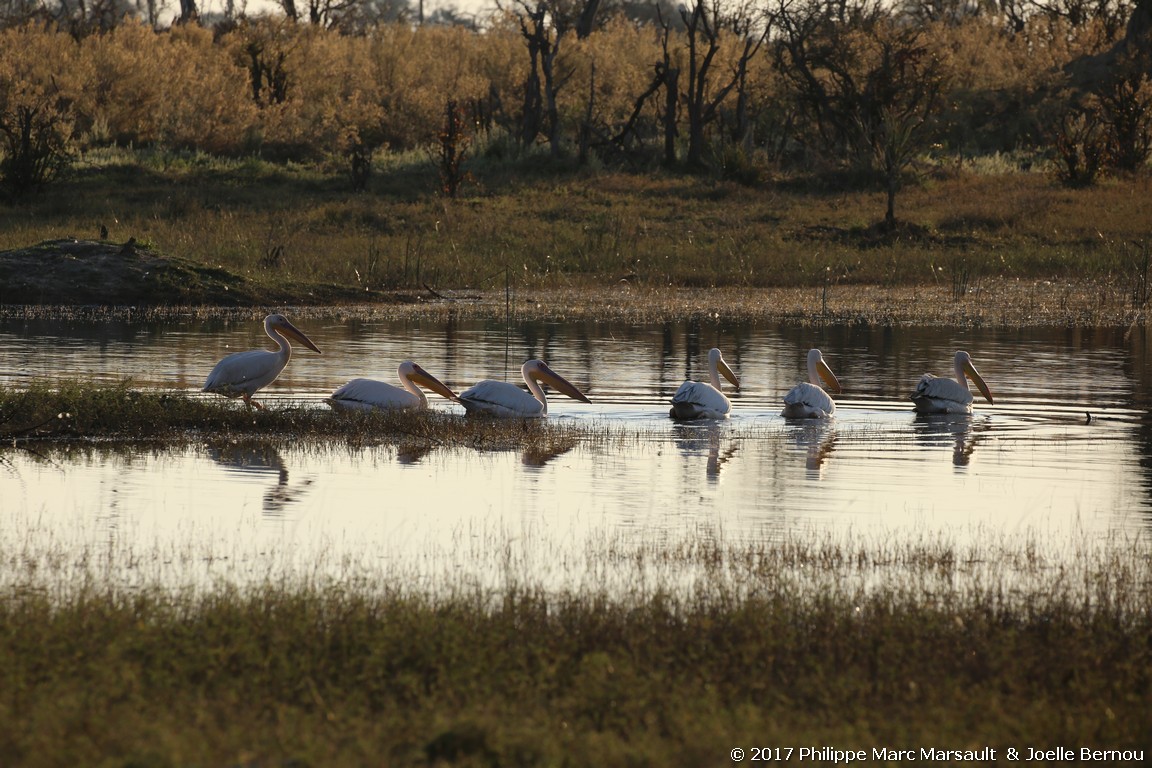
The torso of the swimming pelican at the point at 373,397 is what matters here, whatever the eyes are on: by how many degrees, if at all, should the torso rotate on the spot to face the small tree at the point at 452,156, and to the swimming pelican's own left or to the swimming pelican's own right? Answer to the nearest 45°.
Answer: approximately 90° to the swimming pelican's own left

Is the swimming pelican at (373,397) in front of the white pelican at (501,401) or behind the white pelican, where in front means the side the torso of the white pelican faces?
behind

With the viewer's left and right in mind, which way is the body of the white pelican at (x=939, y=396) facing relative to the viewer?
facing to the right of the viewer

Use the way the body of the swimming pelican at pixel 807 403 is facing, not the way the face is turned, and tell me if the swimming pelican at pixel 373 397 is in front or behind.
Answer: behind

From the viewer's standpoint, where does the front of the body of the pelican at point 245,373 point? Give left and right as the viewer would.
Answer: facing to the right of the viewer

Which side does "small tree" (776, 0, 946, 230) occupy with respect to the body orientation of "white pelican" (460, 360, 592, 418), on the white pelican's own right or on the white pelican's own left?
on the white pelican's own left

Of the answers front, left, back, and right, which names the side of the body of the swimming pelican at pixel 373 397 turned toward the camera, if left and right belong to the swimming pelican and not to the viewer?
right

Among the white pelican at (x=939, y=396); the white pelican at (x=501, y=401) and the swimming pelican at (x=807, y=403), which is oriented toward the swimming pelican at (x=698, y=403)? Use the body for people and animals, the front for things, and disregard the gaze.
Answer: the white pelican at (x=501, y=401)

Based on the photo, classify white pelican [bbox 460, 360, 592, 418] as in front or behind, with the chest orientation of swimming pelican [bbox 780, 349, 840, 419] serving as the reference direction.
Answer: behind

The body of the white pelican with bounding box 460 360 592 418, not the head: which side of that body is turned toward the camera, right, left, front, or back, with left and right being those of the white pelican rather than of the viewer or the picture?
right

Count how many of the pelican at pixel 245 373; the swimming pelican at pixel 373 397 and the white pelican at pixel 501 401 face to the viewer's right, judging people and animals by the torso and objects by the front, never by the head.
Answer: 3

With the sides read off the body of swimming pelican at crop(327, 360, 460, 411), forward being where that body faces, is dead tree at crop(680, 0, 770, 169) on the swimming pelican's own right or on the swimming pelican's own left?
on the swimming pelican's own left

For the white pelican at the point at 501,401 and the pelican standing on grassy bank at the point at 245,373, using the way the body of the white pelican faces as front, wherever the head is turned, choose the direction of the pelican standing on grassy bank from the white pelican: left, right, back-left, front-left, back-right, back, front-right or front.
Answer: back

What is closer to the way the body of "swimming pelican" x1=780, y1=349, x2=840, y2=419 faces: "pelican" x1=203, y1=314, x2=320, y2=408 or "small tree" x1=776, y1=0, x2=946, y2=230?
the small tree
